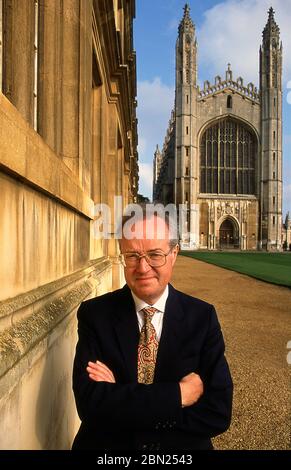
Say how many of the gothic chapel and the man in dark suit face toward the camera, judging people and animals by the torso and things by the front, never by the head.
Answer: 2

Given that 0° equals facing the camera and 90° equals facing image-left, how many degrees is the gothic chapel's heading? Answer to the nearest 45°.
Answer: approximately 0°

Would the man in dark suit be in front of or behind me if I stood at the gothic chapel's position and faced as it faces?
in front

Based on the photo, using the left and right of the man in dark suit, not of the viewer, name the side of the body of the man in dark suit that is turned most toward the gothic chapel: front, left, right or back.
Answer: back
